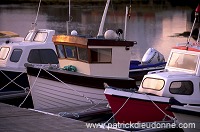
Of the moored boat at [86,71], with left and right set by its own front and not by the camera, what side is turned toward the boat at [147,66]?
back

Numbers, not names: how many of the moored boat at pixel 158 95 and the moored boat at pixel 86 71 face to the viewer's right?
0

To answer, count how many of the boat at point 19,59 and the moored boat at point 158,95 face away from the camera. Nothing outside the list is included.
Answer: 0

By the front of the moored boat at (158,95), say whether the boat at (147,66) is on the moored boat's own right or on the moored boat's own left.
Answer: on the moored boat's own right

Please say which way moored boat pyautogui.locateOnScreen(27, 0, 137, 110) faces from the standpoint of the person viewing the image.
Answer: facing the viewer and to the left of the viewer
